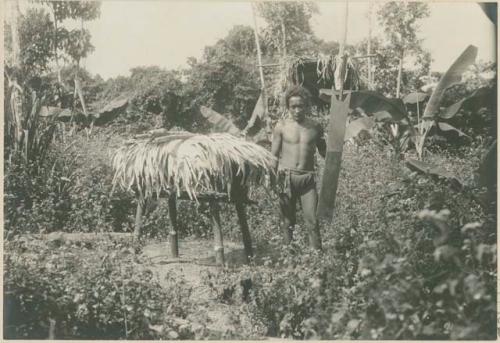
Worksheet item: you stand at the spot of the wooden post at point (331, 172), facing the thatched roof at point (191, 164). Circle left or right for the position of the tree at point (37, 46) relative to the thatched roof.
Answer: right

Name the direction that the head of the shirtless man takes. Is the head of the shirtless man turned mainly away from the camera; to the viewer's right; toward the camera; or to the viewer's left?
toward the camera

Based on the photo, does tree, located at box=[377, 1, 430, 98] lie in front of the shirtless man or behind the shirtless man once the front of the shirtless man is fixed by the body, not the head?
behind

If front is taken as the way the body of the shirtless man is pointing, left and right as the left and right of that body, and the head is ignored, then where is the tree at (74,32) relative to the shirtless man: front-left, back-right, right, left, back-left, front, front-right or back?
back-right

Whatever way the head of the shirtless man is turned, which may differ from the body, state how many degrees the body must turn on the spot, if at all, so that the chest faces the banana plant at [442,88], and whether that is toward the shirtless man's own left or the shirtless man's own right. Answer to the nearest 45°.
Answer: approximately 135° to the shirtless man's own left

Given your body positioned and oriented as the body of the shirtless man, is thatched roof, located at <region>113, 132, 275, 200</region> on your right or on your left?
on your right

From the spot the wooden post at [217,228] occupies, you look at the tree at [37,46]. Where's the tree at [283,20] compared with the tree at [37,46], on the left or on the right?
right

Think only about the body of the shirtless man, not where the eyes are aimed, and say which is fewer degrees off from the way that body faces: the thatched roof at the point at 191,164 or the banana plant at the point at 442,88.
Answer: the thatched roof

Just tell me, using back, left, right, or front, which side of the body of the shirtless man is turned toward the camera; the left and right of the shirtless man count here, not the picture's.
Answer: front

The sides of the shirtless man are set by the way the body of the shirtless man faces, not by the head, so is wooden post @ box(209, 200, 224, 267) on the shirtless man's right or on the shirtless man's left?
on the shirtless man's right

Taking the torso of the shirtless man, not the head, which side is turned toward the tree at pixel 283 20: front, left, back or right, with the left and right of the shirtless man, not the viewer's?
back
